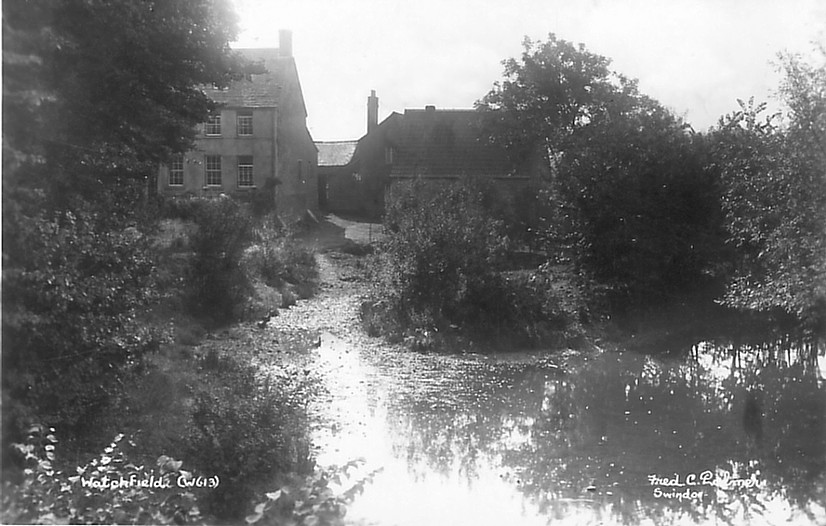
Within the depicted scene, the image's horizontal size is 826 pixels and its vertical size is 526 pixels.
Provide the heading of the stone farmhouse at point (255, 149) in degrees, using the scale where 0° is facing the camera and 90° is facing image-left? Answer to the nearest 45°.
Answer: approximately 45°

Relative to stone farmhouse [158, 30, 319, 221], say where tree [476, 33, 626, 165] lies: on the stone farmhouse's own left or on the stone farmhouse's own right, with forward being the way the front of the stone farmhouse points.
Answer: on the stone farmhouse's own left
